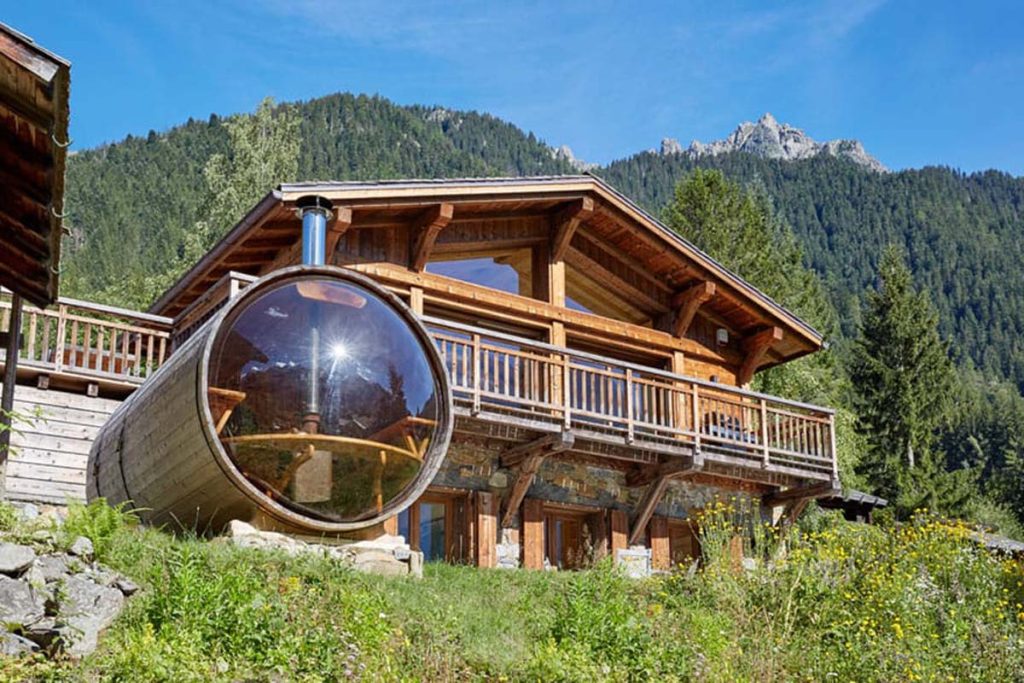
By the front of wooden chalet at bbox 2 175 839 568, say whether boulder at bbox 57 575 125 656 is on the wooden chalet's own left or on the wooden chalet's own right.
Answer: on the wooden chalet's own right

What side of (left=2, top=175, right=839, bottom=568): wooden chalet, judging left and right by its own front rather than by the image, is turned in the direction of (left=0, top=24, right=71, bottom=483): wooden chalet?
right

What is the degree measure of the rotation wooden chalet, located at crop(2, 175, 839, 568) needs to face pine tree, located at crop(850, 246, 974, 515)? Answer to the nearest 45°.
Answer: approximately 90° to its left

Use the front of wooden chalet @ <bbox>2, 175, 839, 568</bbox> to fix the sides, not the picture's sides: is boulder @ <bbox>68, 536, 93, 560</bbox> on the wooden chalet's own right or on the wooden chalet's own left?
on the wooden chalet's own right

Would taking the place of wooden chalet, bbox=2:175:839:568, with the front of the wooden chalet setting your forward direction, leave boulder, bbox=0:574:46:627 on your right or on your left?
on your right

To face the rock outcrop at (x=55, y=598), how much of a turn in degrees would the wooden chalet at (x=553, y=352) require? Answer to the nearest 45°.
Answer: approximately 90° to its right

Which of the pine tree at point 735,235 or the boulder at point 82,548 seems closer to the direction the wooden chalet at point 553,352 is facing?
the boulder

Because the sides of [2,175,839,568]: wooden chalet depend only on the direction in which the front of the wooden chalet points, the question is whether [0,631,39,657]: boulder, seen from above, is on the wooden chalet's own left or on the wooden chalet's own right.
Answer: on the wooden chalet's own right
